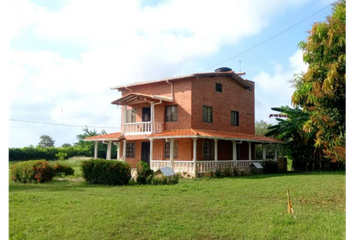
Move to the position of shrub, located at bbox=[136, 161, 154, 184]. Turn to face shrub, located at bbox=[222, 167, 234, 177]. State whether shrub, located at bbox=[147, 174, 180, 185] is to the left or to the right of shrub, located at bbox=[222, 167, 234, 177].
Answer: right

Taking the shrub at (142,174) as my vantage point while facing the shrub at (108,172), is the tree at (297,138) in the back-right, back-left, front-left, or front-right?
back-right

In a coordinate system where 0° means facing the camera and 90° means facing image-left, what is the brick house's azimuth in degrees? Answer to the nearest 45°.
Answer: approximately 45°

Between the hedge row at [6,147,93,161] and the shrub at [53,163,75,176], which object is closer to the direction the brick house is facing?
the shrub

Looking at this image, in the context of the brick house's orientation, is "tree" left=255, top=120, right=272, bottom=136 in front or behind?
behind

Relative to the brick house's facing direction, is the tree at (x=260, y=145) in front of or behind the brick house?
behind

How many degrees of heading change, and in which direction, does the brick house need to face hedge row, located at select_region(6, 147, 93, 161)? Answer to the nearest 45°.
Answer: approximately 90° to its right

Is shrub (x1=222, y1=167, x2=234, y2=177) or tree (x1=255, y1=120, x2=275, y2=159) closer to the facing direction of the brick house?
the shrub

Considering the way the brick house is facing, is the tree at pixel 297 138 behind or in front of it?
behind

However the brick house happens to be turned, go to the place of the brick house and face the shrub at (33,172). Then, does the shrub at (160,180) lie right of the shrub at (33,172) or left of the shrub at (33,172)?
left
